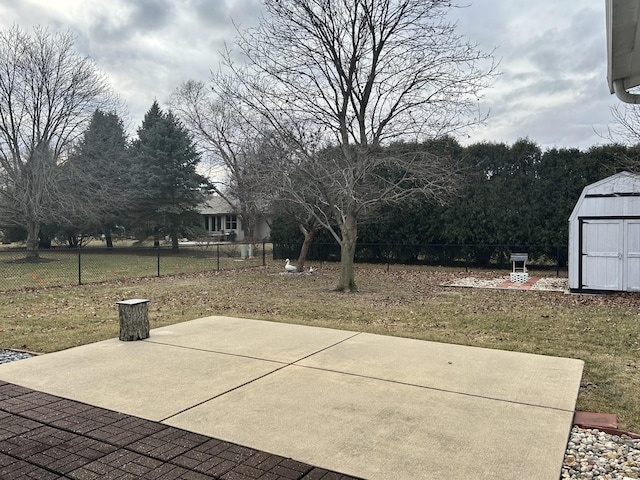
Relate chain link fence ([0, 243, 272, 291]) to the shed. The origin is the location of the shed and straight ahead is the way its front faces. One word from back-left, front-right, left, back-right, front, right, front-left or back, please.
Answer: right

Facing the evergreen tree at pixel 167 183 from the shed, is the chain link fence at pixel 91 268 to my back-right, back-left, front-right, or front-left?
front-left

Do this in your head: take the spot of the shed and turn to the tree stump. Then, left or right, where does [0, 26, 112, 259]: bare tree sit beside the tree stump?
right

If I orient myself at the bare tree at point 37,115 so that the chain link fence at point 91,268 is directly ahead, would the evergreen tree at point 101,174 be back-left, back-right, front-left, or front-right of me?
back-left

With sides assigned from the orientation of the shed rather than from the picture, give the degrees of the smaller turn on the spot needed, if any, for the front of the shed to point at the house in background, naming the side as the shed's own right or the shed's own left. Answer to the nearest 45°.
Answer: approximately 135° to the shed's own right

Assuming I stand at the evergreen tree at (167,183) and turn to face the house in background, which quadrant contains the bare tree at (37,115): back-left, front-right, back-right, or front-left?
back-left

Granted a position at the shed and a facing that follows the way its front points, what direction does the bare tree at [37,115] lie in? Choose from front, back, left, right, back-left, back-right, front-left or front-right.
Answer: right

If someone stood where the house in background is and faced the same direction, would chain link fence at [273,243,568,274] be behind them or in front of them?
in front

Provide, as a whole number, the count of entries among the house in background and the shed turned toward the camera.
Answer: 2

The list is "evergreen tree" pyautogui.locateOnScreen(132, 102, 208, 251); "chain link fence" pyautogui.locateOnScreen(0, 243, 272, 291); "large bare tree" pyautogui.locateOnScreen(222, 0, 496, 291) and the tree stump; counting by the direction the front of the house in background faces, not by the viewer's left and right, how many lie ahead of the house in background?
4

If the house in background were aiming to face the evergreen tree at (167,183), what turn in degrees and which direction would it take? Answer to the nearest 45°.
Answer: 0° — it already faces it

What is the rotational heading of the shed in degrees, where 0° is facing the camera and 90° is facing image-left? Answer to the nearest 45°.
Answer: approximately 0°

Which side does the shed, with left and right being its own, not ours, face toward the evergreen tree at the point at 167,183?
right

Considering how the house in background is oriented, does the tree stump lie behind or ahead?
ahead
